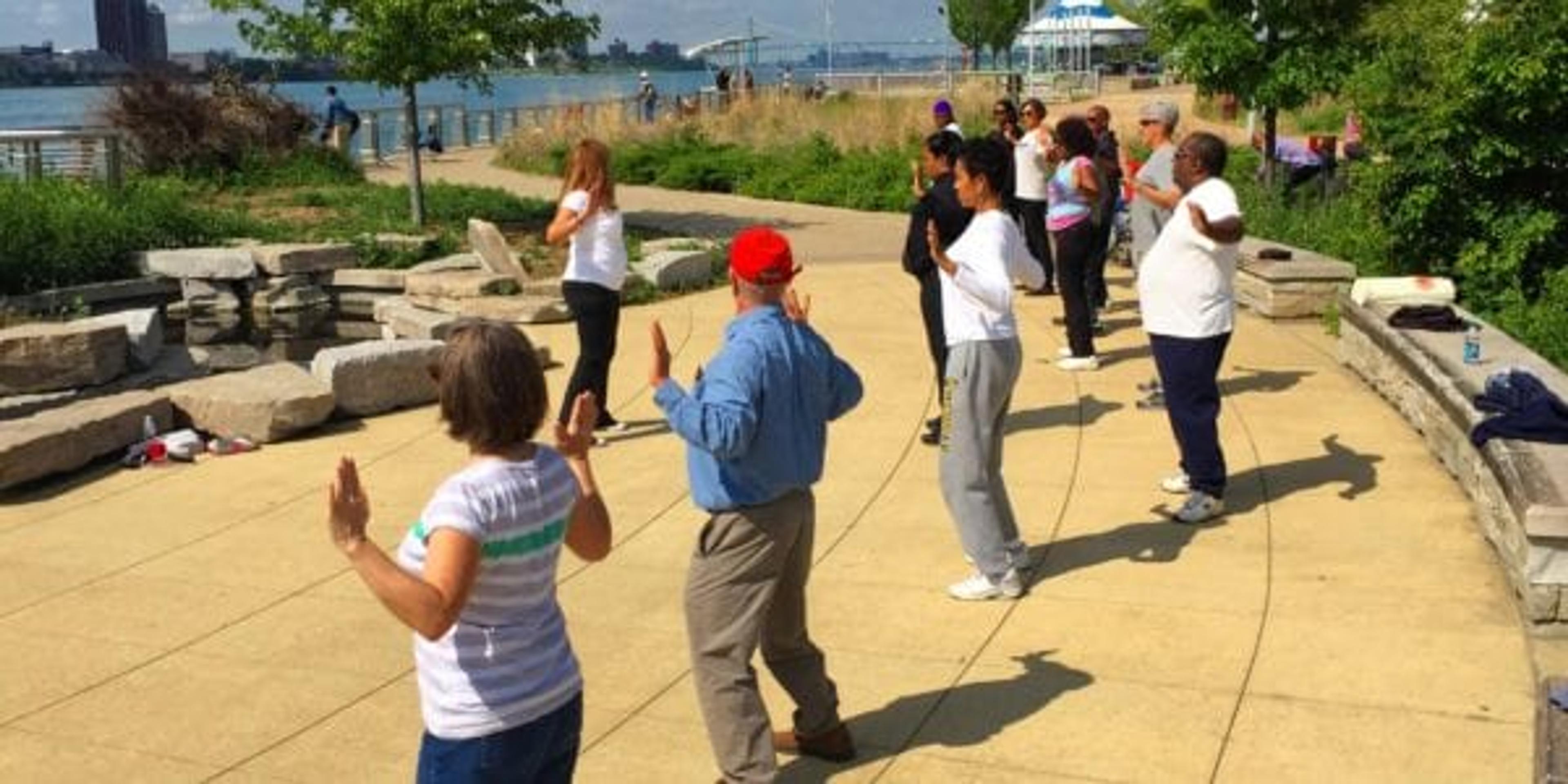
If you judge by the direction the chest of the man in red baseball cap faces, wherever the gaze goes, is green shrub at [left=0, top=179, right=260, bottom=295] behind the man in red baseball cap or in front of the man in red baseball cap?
in front

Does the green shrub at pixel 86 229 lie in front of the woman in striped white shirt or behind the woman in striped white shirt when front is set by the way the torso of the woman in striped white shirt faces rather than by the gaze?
in front

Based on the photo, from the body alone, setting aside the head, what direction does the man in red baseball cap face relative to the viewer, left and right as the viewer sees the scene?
facing away from the viewer and to the left of the viewer

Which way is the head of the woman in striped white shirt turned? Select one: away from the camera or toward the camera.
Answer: away from the camera

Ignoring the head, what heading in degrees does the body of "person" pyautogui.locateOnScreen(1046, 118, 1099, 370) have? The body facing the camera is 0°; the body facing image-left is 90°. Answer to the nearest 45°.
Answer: approximately 90°

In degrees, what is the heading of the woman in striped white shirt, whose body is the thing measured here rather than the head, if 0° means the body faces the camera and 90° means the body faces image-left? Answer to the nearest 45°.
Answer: approximately 135°
